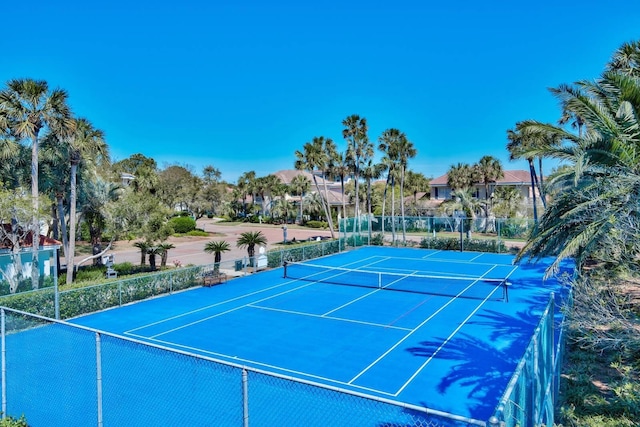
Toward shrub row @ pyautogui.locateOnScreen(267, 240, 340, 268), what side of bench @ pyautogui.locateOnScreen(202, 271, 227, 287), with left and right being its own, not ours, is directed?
left

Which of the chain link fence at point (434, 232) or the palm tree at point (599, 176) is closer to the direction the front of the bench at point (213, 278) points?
the palm tree

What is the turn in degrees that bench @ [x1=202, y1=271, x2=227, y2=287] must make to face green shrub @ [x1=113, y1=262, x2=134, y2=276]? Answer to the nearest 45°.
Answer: approximately 180°

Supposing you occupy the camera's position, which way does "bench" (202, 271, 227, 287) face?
facing the viewer and to the right of the viewer

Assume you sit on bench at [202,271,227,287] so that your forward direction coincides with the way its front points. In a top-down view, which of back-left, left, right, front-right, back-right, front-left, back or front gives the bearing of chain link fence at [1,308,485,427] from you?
front-right

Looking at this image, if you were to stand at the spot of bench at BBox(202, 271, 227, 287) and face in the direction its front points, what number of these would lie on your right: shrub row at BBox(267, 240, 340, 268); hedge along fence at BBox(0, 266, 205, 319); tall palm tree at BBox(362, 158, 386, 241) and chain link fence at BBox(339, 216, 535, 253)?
1

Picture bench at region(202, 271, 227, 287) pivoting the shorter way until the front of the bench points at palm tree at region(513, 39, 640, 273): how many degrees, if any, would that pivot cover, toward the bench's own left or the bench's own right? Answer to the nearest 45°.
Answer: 0° — it already faces it

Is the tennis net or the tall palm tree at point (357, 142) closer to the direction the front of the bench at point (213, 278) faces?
the tennis net

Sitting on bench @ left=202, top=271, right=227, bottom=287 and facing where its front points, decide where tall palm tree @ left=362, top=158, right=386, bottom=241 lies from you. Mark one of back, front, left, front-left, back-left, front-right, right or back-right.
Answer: left

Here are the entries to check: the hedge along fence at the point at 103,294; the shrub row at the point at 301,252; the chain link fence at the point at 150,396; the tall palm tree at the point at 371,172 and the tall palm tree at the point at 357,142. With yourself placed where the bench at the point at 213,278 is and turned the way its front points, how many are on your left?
3

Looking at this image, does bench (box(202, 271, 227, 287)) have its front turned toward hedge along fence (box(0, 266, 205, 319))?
no

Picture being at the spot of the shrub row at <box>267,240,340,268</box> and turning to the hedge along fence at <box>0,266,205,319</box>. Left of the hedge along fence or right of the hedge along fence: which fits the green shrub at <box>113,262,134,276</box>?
right

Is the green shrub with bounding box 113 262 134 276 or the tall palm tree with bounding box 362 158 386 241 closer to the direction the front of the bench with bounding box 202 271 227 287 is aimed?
the tall palm tree

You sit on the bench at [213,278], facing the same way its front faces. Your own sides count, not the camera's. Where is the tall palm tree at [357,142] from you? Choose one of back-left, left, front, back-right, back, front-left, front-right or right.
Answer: left
